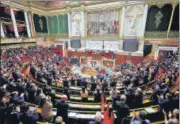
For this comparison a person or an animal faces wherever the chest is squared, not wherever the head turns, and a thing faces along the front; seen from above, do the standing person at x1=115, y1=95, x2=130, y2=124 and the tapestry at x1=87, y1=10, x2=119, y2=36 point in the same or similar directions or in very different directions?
very different directions

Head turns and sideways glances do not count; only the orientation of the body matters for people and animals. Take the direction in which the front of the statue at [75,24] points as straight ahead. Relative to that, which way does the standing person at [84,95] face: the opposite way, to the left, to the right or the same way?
the opposite way

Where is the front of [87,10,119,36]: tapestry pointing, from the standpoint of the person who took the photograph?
facing the viewer

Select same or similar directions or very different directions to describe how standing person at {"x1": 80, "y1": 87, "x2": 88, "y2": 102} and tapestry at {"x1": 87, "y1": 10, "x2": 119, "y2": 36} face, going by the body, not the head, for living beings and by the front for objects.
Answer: very different directions

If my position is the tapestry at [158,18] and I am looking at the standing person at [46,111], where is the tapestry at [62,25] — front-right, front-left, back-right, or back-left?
front-right

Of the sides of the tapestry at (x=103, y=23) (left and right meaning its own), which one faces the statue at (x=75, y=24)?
right

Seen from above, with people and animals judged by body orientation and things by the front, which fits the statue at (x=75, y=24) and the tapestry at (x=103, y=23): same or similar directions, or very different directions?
same or similar directions

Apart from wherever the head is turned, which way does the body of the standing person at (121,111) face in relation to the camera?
away from the camera

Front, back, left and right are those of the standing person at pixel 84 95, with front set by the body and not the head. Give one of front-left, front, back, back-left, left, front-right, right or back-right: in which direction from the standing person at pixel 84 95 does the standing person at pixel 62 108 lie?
back-left

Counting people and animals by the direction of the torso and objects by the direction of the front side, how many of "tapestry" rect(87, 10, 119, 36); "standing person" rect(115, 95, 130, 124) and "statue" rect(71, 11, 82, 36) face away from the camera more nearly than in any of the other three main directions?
1

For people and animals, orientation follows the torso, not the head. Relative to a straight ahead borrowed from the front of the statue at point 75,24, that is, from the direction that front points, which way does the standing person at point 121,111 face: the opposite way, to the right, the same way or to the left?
the opposite way

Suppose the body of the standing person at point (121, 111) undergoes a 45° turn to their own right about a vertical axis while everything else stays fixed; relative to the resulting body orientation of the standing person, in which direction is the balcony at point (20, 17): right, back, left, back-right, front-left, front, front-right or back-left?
back-left

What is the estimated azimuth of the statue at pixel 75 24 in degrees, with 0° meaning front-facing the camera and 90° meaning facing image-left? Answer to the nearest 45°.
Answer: approximately 0°

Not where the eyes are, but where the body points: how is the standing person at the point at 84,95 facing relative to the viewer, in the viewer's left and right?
facing away from the viewer

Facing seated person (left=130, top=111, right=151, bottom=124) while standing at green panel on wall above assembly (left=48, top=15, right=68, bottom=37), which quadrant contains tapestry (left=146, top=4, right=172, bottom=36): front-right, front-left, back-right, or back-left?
front-left
